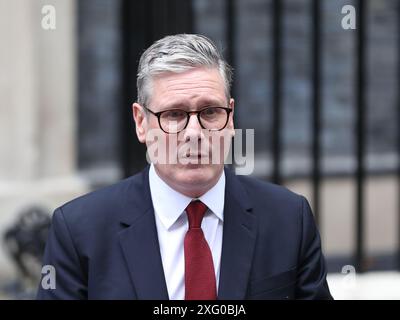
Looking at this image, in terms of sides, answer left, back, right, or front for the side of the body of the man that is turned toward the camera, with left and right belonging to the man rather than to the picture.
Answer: front

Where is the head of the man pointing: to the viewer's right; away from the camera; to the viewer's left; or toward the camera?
toward the camera
